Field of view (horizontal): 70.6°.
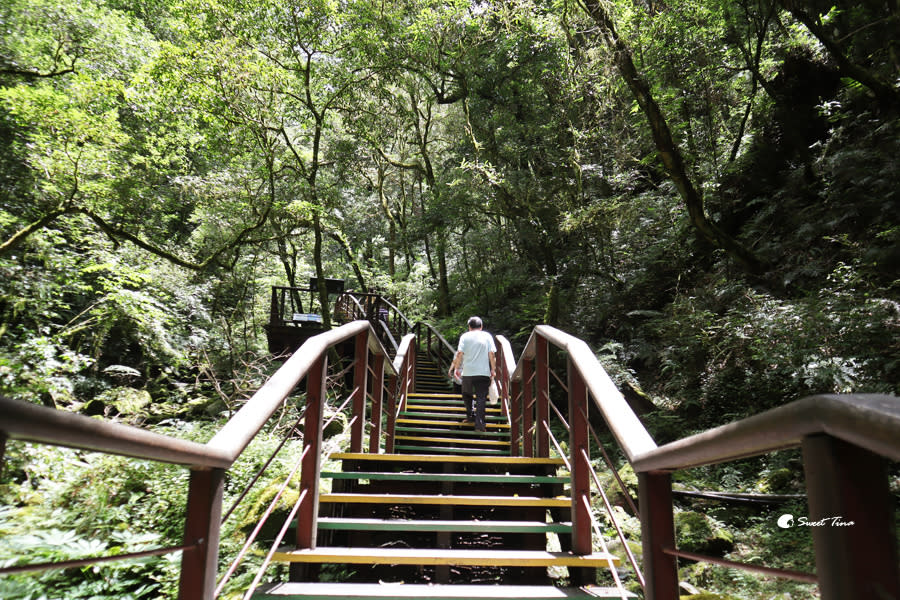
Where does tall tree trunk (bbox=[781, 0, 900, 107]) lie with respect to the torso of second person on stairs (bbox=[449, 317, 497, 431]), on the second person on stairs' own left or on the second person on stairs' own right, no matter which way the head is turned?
on the second person on stairs' own right

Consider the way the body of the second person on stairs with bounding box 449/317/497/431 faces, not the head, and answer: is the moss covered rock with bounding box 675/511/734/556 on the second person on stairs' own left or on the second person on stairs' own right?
on the second person on stairs' own right

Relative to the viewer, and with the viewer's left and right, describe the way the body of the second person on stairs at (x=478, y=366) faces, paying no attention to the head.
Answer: facing away from the viewer
